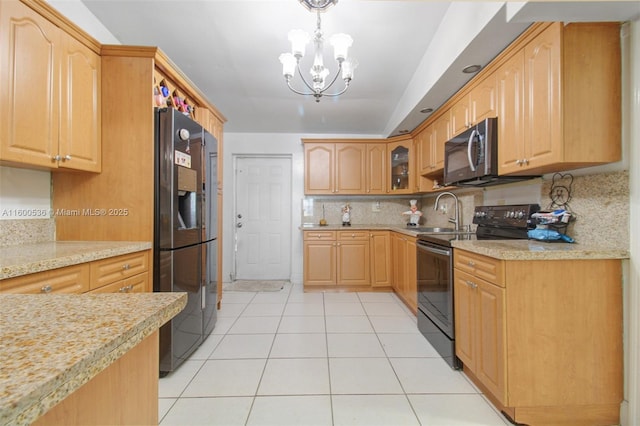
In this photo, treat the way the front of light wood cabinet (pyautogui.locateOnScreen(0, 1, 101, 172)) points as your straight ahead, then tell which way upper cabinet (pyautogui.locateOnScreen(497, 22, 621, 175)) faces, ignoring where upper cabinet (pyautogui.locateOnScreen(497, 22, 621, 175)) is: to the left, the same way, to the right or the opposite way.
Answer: the opposite way

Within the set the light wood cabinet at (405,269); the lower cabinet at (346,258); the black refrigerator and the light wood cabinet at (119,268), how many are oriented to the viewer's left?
1

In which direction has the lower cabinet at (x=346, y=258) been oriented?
toward the camera

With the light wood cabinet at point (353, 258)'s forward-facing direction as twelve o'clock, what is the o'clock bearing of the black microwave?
The black microwave is roughly at 11 o'clock from the light wood cabinet.

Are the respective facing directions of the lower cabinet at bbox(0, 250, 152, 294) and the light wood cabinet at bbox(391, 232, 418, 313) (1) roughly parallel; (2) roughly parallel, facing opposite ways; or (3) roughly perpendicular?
roughly parallel, facing opposite ways

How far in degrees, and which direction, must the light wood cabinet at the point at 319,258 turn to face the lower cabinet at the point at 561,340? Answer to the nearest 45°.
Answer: approximately 45° to its left

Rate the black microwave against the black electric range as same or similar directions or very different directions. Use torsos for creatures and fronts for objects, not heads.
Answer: same or similar directions

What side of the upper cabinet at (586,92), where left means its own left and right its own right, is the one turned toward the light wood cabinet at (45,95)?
front

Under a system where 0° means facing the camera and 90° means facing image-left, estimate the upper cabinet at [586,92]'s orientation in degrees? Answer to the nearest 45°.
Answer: approximately 45°

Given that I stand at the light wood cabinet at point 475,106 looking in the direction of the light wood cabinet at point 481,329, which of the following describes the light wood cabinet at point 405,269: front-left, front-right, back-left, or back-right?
back-right

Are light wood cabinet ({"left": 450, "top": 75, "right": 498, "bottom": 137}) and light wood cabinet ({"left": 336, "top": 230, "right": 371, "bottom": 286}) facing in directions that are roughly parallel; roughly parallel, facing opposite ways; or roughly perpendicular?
roughly perpendicular

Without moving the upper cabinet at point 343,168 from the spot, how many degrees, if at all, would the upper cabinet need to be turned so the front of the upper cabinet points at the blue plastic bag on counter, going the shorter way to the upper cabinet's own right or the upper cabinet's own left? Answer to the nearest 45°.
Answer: approximately 45° to the upper cabinet's own left

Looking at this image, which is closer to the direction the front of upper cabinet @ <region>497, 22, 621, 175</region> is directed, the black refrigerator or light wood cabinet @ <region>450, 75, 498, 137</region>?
the black refrigerator

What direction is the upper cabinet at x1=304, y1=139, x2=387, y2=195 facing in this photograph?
toward the camera

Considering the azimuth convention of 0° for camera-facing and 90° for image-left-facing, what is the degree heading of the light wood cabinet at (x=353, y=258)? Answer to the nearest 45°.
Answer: approximately 0°
